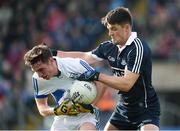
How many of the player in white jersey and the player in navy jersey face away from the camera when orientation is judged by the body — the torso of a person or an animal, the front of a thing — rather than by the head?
0

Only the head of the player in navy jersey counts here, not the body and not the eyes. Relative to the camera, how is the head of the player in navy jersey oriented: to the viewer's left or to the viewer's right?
to the viewer's left

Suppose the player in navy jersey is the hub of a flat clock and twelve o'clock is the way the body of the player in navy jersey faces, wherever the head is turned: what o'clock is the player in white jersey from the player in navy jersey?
The player in white jersey is roughly at 1 o'clock from the player in navy jersey.

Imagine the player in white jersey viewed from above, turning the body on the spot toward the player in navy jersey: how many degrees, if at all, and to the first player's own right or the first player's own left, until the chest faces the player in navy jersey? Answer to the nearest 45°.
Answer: approximately 135° to the first player's own left

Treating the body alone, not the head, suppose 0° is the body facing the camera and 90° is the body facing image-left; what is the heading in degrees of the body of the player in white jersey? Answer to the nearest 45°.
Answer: approximately 45°
